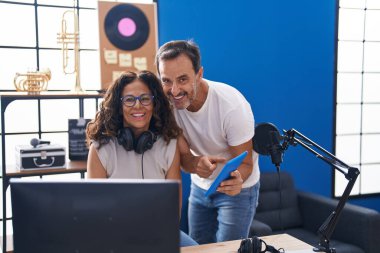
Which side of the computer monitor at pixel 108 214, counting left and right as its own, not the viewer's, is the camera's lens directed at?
back

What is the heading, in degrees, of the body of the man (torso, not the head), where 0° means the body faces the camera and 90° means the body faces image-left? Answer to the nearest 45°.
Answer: approximately 45°

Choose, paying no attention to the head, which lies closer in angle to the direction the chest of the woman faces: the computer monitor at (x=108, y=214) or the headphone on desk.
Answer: the computer monitor

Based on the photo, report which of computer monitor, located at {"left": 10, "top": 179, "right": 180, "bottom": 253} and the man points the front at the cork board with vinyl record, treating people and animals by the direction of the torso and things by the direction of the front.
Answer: the computer monitor

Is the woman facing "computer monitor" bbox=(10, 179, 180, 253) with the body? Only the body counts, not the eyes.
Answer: yes

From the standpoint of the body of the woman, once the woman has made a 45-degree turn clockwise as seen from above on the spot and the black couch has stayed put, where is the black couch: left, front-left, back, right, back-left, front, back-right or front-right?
back

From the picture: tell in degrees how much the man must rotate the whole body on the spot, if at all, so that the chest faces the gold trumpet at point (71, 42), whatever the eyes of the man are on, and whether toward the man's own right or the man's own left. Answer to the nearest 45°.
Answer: approximately 90° to the man's own right

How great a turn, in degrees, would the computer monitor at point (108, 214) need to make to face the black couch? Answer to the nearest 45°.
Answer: approximately 45° to its right

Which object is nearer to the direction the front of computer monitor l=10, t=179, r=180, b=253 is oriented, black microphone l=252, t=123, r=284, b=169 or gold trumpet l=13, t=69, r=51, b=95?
the gold trumpet

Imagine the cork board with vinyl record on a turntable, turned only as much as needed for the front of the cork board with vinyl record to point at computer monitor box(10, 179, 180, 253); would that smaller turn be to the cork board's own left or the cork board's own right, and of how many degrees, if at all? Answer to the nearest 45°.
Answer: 0° — it already faces it

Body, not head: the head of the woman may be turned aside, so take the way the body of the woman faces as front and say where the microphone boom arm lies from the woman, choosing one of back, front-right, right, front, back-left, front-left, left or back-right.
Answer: front-left

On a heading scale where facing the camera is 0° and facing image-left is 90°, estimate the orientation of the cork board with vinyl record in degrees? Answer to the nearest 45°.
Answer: approximately 0°

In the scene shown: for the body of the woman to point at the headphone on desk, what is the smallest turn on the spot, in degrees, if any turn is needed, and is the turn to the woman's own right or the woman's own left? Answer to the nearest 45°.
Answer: approximately 45° to the woman's own left
